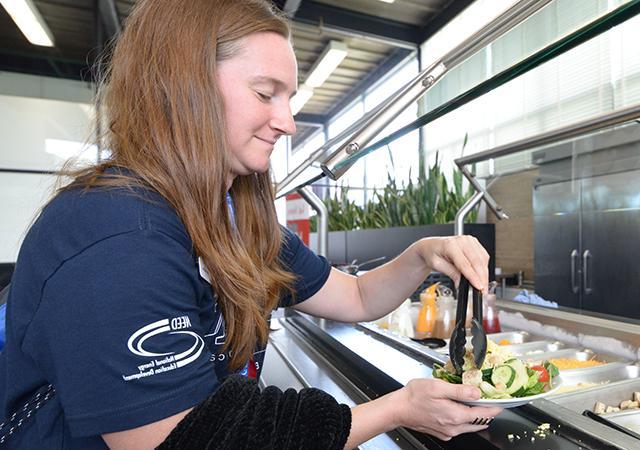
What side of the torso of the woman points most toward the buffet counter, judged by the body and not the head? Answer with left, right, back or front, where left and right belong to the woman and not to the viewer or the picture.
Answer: front

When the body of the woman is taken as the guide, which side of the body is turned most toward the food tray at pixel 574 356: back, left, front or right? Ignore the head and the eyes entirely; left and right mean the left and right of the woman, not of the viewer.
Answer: front

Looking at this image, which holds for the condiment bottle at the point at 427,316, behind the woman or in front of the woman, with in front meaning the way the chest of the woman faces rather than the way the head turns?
in front

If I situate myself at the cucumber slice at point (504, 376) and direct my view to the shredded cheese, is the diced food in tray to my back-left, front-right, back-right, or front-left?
front-right

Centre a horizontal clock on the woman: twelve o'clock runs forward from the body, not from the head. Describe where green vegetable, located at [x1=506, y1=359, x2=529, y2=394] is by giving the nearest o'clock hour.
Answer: The green vegetable is roughly at 12 o'clock from the woman.

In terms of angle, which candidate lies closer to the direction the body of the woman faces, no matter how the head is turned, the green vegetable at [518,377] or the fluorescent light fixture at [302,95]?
the green vegetable

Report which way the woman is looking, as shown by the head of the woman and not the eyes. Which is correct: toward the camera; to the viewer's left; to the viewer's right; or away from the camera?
to the viewer's right

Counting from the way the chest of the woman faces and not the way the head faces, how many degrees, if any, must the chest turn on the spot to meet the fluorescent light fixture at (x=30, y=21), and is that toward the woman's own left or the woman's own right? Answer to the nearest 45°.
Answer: approximately 135° to the woman's own left

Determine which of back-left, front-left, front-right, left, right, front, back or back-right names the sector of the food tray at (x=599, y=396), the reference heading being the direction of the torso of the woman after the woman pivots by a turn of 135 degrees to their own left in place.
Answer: back-right

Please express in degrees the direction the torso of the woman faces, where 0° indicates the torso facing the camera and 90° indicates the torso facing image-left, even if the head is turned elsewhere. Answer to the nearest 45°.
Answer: approximately 270°

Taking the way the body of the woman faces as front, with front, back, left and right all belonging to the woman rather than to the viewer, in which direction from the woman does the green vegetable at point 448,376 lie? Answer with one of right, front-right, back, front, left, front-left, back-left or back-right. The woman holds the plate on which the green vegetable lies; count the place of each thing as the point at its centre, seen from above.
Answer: front

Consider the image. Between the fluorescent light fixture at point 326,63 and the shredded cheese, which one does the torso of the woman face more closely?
the shredded cheese
